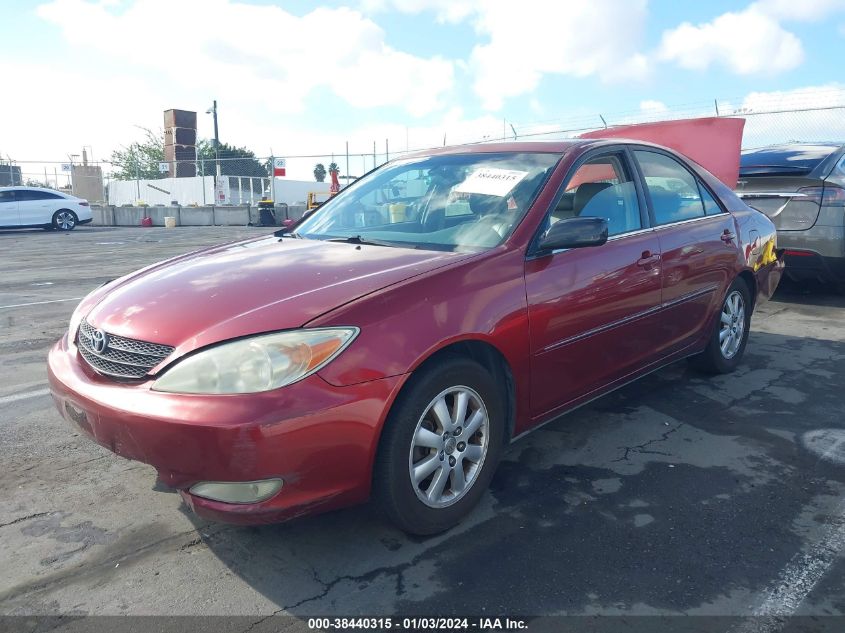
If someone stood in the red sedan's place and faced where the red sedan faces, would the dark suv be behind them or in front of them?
behind

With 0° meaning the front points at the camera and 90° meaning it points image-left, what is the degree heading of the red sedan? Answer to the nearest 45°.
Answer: approximately 45°

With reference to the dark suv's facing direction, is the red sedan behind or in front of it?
behind

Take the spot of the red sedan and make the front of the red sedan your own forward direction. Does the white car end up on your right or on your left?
on your right

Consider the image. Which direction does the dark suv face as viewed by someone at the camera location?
facing away from the viewer and to the right of the viewer

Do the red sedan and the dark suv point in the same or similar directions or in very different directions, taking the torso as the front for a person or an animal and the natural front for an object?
very different directions

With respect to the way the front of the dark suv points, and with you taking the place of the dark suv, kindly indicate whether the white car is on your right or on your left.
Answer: on your left
